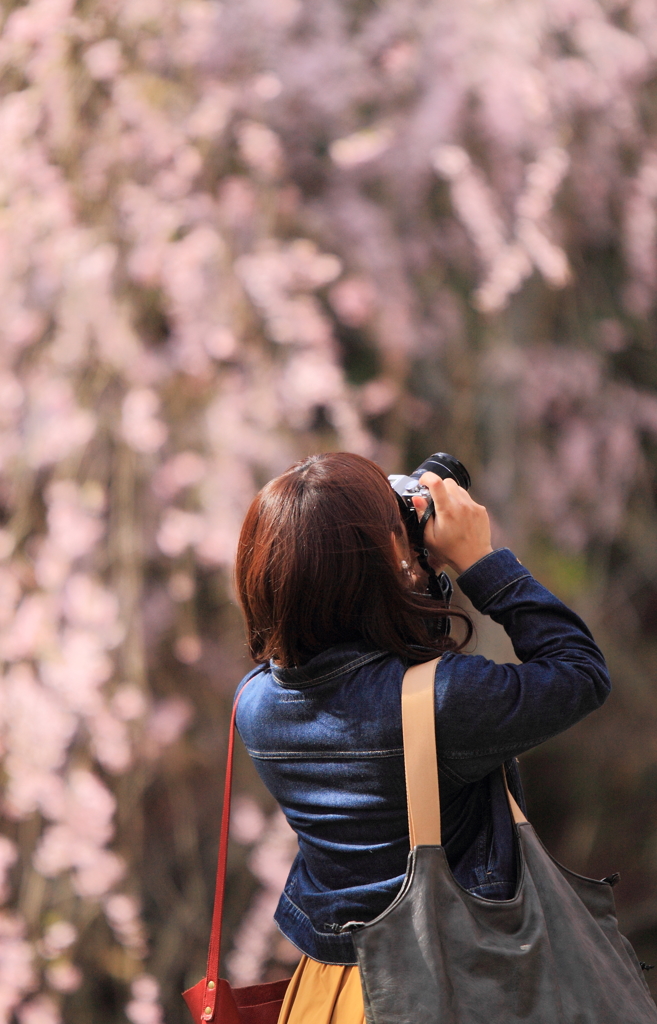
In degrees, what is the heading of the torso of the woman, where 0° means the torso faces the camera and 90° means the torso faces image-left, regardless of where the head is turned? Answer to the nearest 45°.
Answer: approximately 225°

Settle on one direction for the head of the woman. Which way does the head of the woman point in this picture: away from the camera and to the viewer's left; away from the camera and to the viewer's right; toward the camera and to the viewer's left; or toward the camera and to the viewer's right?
away from the camera and to the viewer's right
